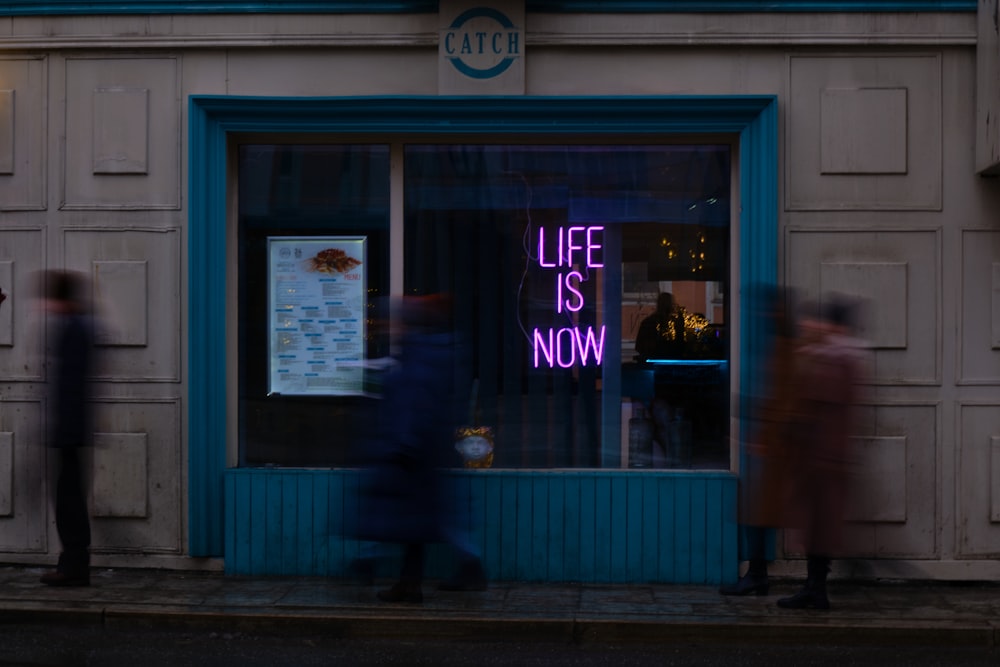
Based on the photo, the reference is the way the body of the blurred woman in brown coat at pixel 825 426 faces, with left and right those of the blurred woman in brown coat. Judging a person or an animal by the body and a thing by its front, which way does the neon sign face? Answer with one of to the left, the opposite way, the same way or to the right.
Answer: to the left

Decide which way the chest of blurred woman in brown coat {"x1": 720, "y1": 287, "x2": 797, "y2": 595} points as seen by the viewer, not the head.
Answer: to the viewer's left

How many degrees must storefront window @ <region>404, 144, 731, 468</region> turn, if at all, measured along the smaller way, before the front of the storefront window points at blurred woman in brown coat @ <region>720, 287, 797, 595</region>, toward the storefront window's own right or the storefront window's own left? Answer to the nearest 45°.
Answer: approximately 45° to the storefront window's own left

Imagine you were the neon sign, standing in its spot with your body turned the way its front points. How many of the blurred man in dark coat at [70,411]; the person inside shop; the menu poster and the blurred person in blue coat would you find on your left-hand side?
1

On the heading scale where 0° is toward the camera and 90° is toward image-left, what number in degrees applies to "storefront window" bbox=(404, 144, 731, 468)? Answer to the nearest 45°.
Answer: approximately 0°

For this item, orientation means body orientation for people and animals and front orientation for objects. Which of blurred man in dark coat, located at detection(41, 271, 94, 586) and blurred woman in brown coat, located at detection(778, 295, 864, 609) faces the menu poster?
the blurred woman in brown coat

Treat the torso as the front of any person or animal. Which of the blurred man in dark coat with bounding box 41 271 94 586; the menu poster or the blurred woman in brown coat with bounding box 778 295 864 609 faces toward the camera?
the menu poster

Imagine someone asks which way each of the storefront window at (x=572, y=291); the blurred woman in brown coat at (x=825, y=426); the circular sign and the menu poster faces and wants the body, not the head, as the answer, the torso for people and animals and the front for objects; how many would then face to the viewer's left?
1

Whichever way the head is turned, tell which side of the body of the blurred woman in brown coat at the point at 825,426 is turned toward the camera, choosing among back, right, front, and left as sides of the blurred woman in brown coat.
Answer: left

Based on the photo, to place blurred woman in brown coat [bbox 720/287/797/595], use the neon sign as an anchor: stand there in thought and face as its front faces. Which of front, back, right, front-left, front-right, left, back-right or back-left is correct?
front-left
